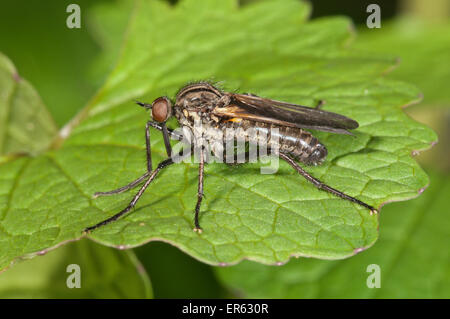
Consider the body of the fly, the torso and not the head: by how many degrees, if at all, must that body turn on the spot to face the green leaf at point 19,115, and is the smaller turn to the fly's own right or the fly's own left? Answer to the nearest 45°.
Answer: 0° — it already faces it

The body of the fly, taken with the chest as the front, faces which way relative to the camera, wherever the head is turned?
to the viewer's left
